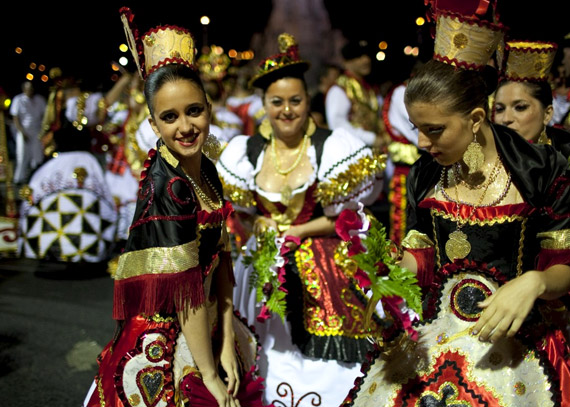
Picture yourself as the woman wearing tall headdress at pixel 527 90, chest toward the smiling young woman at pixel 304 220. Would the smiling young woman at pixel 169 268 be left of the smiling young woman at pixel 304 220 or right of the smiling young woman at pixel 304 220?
left

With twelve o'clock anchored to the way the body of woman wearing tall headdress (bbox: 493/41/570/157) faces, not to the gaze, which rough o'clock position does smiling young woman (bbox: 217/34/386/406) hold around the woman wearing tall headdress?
The smiling young woman is roughly at 1 o'clock from the woman wearing tall headdress.

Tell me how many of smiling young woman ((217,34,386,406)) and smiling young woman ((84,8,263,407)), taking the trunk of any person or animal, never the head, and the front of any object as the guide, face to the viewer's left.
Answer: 0

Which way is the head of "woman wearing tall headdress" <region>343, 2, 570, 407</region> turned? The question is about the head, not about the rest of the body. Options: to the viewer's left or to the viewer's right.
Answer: to the viewer's left

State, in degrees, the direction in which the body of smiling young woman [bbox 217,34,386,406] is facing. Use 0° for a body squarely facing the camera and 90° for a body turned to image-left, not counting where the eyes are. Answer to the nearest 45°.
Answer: approximately 0°

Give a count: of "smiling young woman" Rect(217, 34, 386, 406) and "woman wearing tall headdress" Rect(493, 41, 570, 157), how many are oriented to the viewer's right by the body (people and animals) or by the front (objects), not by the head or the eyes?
0

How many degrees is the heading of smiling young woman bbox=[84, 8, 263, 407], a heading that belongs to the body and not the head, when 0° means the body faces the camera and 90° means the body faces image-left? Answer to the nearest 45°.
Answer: approximately 315°

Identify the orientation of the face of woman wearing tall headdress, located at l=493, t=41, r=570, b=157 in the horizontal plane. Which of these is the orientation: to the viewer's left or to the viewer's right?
to the viewer's left

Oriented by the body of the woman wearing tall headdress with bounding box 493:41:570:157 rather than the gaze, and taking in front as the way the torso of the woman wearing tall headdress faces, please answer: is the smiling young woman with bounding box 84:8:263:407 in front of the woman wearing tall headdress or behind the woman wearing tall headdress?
in front

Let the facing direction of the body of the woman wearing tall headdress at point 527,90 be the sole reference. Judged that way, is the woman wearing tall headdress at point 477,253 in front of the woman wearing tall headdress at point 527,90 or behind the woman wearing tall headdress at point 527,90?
in front
